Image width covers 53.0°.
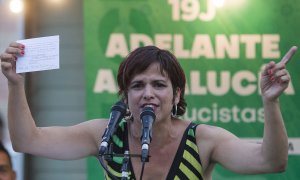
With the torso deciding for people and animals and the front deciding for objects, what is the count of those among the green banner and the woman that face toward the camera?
2

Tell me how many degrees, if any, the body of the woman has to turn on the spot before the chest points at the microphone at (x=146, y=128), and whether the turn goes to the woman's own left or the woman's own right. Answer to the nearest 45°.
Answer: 0° — they already face it

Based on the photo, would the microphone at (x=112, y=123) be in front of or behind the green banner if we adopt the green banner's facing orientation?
in front

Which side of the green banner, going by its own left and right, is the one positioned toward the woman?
front

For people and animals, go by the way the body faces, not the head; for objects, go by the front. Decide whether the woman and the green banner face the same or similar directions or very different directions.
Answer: same or similar directions

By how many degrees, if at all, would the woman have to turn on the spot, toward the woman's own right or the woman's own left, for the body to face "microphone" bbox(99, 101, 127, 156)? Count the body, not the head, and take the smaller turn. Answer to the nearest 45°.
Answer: approximately 45° to the woman's own right

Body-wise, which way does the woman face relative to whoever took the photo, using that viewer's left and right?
facing the viewer

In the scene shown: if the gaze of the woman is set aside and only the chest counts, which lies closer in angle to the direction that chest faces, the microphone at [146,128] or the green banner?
the microphone

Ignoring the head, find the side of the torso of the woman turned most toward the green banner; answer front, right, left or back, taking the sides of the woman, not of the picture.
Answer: back

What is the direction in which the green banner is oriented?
toward the camera
